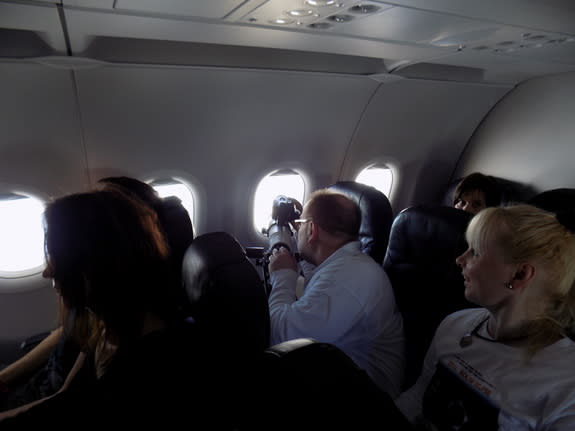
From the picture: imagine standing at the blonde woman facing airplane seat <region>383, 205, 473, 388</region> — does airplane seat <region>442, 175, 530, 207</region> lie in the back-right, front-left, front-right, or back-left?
front-right

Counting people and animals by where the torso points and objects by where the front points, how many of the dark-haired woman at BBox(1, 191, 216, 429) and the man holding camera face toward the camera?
0

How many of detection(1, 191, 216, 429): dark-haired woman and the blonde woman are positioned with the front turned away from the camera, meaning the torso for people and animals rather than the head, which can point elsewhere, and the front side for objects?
0

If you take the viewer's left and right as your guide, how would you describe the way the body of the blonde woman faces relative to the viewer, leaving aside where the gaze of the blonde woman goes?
facing the viewer and to the left of the viewer

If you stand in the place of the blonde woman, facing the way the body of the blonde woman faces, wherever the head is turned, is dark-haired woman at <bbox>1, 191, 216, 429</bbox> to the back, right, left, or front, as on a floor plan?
front

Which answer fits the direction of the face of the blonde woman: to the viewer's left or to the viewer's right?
to the viewer's left

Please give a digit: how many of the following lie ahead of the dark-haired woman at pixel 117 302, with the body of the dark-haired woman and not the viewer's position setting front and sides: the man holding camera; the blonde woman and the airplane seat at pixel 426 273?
0

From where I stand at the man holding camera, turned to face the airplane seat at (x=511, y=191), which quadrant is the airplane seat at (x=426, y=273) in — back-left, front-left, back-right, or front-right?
front-right

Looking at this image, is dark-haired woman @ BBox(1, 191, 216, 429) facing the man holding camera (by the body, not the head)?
no

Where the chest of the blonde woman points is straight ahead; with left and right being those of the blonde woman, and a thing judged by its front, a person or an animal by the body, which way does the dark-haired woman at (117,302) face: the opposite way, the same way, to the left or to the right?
the same way

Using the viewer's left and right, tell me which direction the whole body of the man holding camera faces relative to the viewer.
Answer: facing away from the viewer and to the left of the viewer

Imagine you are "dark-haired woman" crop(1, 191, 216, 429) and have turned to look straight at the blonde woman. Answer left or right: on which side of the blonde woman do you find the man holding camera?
left

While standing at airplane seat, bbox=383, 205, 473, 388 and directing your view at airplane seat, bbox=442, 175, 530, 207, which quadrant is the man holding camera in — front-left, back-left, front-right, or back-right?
back-left

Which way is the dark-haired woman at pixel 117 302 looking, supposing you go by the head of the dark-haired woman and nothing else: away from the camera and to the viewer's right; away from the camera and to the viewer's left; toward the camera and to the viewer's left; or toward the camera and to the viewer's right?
away from the camera and to the viewer's left

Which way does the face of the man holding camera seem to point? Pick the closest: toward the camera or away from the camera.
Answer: away from the camera

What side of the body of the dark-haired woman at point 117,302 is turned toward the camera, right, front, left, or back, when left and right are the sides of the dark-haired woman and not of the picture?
left
